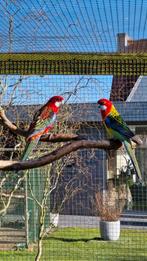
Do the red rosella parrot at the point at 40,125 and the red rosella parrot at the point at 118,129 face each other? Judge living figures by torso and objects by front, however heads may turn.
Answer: yes

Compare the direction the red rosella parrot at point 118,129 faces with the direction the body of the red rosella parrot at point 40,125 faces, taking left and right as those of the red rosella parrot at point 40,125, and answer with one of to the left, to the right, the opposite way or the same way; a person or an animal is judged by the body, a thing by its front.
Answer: the opposite way

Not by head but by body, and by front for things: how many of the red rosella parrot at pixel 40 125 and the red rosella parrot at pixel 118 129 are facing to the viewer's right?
1

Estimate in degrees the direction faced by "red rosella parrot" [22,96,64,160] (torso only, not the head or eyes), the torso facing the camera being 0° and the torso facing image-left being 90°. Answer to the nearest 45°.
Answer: approximately 270°

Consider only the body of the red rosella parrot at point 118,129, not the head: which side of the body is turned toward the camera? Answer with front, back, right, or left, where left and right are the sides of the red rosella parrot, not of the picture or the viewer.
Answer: left
